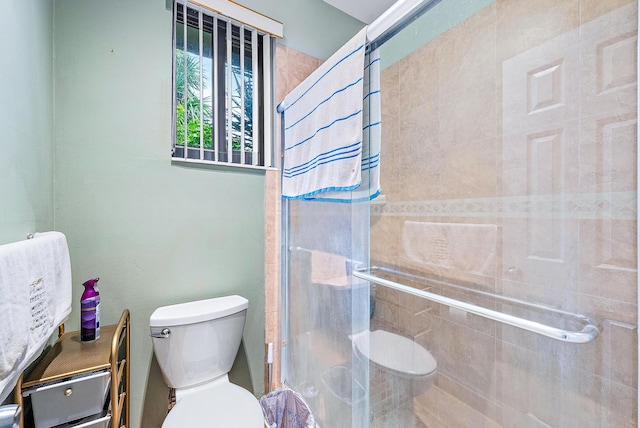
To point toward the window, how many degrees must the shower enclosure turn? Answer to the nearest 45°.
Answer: approximately 45° to its right

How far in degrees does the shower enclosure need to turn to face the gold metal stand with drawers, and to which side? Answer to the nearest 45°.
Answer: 0° — it already faces it

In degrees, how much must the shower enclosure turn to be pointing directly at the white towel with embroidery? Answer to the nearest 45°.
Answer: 0° — it already faces it

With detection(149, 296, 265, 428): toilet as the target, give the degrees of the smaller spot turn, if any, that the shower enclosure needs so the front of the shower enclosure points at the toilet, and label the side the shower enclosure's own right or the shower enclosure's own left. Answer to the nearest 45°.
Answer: approximately 45° to the shower enclosure's own right

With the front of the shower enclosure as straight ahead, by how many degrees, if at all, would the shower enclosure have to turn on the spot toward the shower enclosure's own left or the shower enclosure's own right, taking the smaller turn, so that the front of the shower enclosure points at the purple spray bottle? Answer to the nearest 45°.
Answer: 0° — it already faces it

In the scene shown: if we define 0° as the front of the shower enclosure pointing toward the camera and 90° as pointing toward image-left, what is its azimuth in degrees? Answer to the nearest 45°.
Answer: approximately 45°
